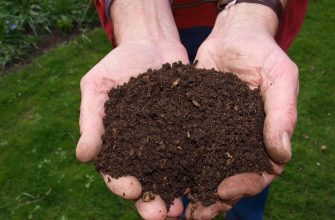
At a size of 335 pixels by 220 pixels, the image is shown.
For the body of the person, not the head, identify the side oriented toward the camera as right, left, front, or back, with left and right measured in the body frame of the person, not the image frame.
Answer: front

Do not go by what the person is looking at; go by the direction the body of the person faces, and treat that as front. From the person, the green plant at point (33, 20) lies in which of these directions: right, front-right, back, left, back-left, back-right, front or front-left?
back-right
